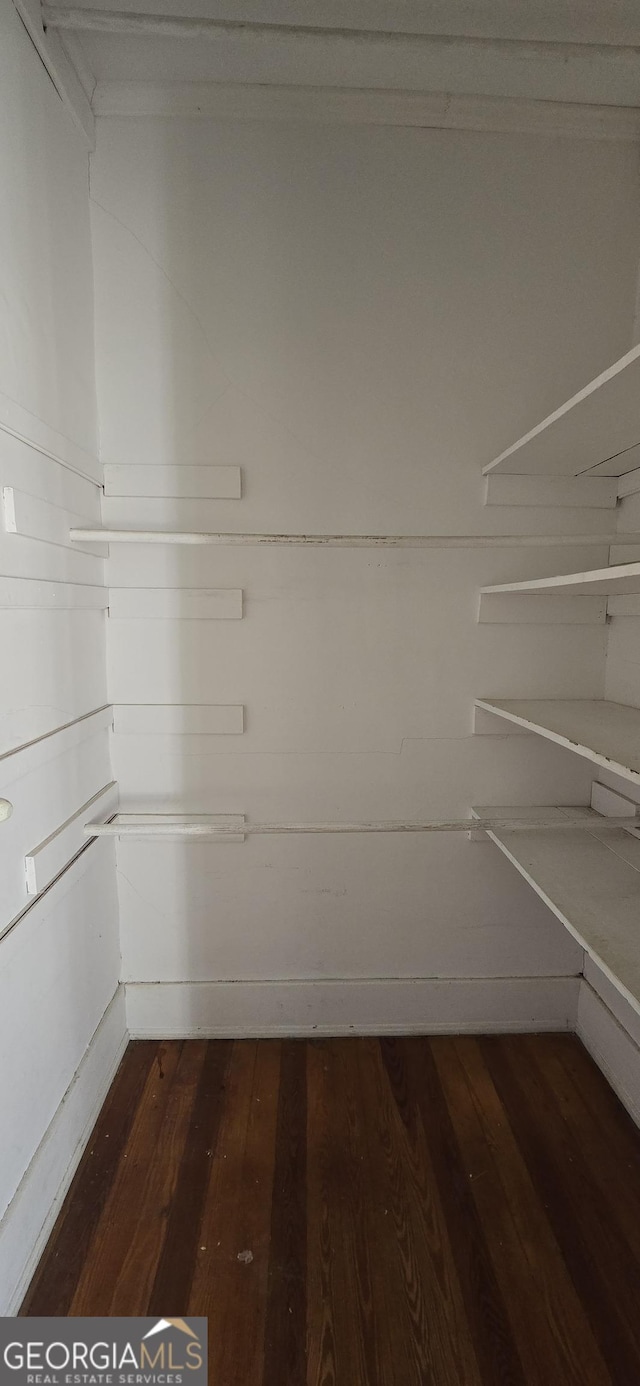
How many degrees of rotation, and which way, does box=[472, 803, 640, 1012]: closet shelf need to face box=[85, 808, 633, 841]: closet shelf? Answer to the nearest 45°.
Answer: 0° — it already faces it

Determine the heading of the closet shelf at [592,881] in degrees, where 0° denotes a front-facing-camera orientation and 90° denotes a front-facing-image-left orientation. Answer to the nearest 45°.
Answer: approximately 90°
